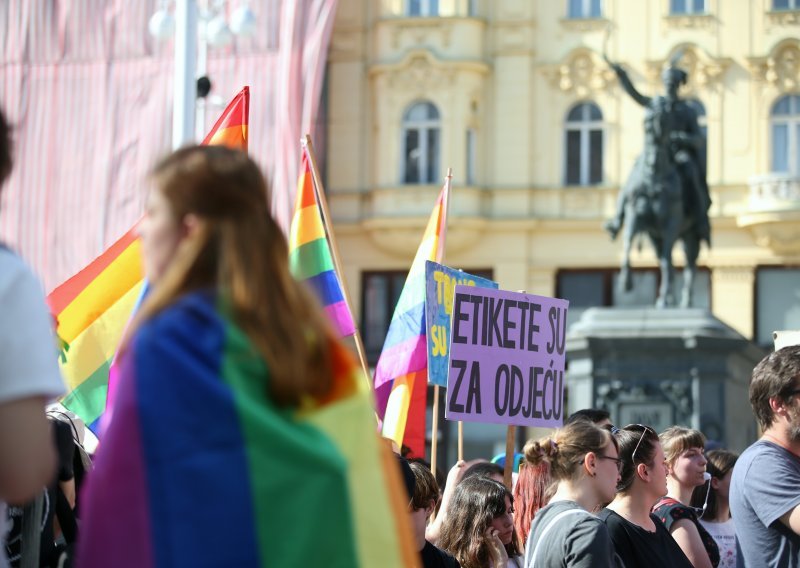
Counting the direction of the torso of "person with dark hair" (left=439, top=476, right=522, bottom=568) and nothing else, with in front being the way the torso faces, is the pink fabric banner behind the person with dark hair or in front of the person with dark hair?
behind

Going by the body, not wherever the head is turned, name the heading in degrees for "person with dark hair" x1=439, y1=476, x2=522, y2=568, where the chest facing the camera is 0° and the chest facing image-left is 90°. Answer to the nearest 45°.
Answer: approximately 315°

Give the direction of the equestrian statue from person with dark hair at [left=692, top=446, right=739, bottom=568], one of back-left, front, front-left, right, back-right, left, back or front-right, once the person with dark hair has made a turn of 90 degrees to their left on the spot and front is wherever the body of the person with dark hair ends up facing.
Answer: front-left

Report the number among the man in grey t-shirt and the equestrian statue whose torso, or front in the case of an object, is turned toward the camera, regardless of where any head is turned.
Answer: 1

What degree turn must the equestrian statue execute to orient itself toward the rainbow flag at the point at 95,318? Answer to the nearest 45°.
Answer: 0° — it already faces it

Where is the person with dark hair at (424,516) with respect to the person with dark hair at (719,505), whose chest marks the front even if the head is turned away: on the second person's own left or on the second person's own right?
on the second person's own right
